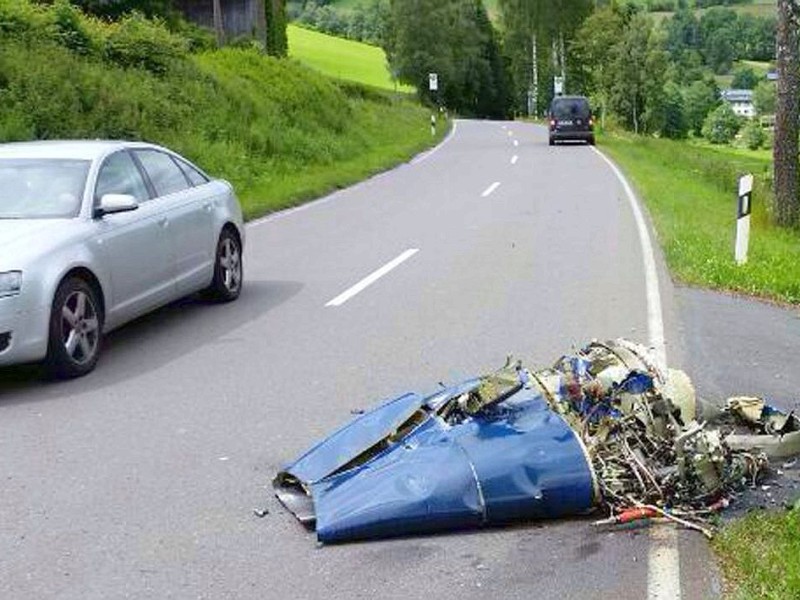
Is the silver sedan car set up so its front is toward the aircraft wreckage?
no

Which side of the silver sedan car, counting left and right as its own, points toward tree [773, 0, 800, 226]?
back

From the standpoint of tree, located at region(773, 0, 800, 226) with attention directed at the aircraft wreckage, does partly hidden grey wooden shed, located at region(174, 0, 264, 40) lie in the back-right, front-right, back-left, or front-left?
back-right

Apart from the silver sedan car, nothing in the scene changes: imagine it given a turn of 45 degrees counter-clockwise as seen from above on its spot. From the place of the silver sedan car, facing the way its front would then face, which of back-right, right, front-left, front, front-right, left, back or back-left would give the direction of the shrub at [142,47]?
back

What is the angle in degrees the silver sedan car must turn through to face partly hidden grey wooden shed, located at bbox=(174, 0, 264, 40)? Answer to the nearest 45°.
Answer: approximately 135° to its right

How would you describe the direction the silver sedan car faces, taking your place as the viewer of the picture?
facing the viewer and to the left of the viewer

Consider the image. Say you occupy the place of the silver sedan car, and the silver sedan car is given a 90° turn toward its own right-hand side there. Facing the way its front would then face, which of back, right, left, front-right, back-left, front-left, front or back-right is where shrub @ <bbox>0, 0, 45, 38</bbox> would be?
front-right

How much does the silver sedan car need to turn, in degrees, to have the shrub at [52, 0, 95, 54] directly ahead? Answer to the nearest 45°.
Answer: approximately 135° to its right

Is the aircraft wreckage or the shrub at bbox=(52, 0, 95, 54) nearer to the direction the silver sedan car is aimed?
the aircraft wreckage

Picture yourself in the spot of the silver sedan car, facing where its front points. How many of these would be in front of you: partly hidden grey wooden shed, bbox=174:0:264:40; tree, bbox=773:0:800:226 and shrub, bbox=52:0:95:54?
0
